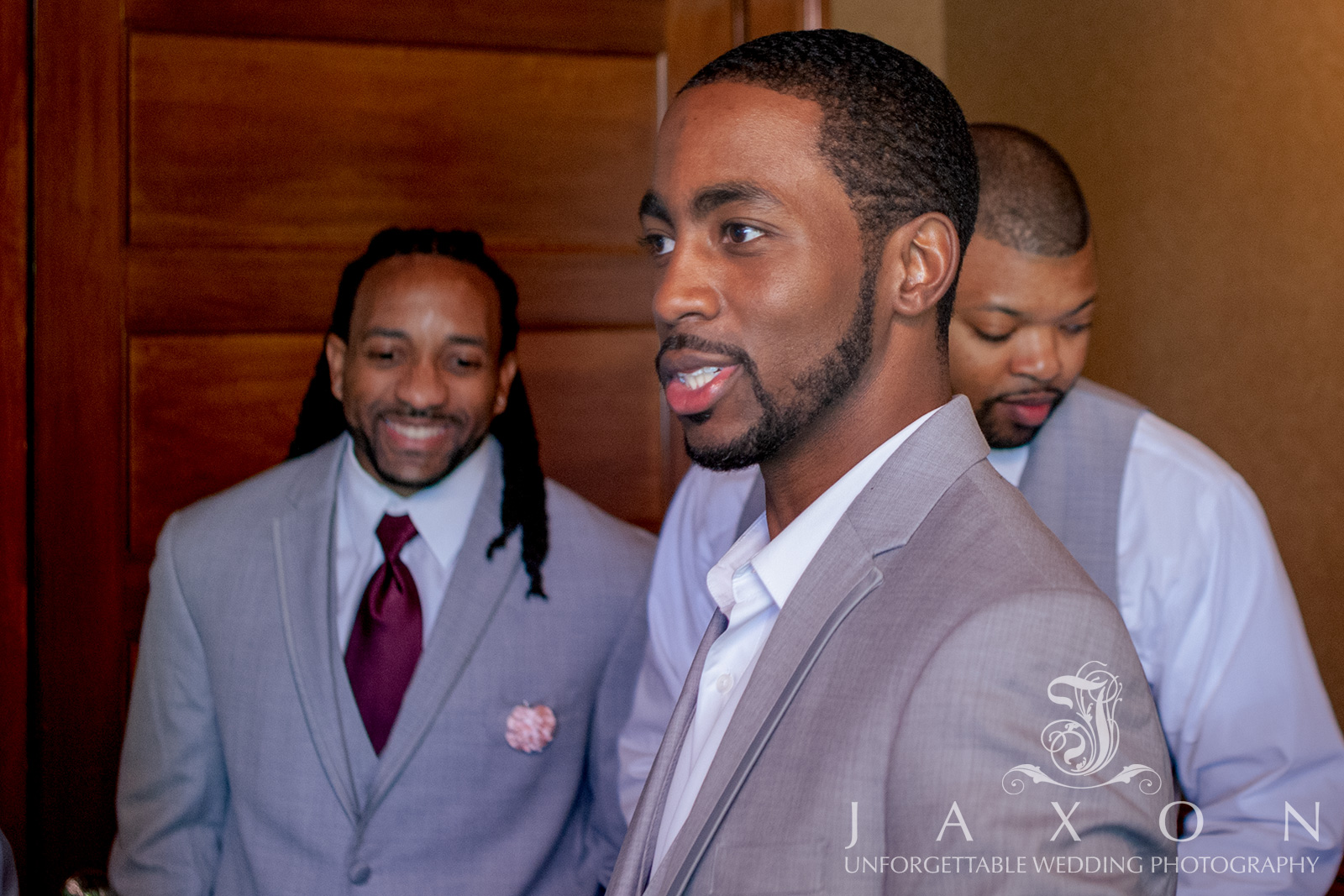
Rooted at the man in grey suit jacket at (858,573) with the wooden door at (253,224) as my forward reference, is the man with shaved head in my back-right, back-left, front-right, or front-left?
front-right

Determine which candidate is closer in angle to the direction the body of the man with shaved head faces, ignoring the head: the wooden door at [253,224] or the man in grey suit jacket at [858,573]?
the man in grey suit jacket

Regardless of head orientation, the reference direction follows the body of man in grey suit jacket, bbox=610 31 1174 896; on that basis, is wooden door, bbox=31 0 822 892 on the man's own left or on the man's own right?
on the man's own right

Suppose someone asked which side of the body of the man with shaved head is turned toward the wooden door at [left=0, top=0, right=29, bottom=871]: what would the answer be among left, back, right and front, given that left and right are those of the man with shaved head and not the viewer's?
right

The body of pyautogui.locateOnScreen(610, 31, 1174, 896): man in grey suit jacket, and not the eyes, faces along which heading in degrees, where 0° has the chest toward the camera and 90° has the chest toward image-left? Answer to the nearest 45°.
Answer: approximately 45°

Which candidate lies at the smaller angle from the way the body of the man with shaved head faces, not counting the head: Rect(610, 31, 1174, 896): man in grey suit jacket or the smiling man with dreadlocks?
the man in grey suit jacket

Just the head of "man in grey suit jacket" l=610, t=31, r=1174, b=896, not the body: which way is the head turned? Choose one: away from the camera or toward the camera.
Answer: toward the camera

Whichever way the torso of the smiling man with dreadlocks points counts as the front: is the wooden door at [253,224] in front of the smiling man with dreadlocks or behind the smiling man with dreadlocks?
behind

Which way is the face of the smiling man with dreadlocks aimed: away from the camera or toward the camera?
toward the camera

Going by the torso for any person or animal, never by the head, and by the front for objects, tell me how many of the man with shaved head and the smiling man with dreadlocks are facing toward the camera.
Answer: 2

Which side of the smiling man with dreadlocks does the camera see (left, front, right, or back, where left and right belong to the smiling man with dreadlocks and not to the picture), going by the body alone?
front
